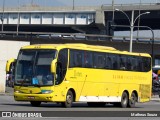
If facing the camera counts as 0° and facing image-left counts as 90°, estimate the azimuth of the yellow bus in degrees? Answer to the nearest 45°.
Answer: approximately 45°
